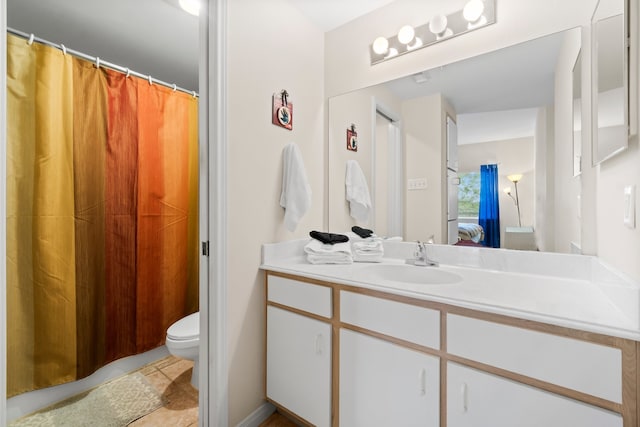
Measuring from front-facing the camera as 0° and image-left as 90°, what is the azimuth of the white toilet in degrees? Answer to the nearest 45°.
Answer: approximately 45°

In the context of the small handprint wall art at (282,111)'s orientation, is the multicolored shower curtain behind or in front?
behind

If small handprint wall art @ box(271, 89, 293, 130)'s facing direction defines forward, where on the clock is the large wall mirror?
The large wall mirror is roughly at 11 o'clock from the small handprint wall art.

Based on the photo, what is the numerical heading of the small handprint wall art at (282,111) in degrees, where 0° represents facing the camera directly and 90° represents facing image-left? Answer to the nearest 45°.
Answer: approximately 315°
